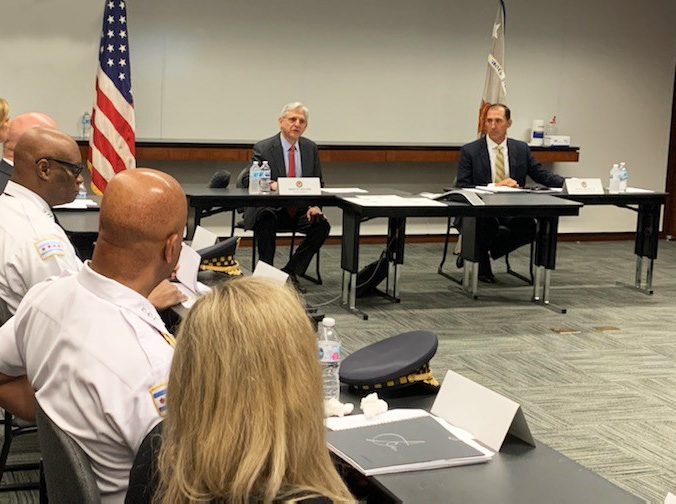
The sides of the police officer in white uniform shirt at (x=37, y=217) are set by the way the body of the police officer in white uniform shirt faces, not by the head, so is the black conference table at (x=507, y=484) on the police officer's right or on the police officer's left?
on the police officer's right

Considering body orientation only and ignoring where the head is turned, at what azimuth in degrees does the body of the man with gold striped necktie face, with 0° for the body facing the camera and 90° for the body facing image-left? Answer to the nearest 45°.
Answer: approximately 0°

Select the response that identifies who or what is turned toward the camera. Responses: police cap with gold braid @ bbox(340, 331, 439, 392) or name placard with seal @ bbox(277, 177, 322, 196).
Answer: the name placard with seal

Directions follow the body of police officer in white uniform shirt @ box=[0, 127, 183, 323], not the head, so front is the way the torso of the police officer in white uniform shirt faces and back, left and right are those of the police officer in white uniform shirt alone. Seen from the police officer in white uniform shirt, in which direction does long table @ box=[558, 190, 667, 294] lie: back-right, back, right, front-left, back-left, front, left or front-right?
front-left

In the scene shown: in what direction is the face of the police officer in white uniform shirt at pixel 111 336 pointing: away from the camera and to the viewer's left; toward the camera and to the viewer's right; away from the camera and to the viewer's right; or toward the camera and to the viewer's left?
away from the camera and to the viewer's right

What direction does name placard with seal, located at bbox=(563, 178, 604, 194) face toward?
toward the camera

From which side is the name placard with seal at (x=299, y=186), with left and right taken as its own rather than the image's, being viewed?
front

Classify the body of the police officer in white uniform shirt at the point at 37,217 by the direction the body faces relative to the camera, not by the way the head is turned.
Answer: to the viewer's right

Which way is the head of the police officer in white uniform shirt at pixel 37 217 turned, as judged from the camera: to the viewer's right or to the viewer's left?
to the viewer's right

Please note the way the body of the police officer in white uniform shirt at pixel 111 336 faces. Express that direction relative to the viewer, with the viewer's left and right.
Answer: facing away from the viewer and to the right of the viewer

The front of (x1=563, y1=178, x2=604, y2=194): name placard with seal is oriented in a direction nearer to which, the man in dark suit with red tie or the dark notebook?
the dark notebook

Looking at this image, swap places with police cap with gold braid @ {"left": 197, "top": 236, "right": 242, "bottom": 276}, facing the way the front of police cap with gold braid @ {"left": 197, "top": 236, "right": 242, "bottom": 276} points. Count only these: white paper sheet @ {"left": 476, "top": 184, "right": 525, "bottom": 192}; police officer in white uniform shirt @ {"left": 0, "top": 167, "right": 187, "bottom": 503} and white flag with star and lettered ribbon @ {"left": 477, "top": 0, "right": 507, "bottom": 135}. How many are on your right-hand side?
1

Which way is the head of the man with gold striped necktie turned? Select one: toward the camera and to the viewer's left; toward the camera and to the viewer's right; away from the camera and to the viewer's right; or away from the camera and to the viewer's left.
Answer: toward the camera and to the viewer's left

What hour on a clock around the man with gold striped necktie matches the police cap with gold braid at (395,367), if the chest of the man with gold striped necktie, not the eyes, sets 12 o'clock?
The police cap with gold braid is roughly at 12 o'clock from the man with gold striped necktie.

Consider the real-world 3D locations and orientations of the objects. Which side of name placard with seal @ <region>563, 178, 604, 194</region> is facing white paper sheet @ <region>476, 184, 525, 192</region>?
right

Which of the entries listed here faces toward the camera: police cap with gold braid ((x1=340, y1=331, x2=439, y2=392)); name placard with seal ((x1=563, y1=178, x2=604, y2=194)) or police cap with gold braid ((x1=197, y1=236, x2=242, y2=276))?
the name placard with seal
